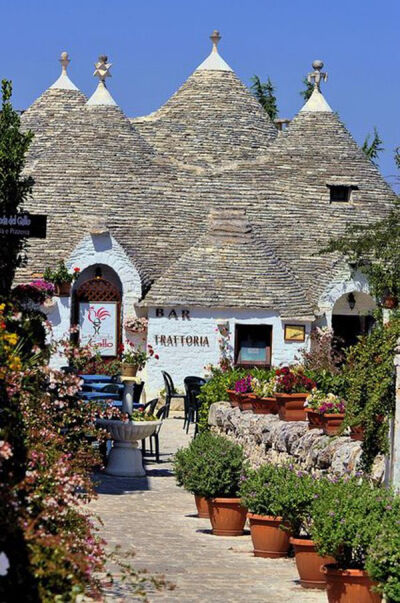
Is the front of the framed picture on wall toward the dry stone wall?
yes

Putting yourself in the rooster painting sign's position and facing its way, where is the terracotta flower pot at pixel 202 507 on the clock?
The terracotta flower pot is roughly at 12 o'clock from the rooster painting sign.

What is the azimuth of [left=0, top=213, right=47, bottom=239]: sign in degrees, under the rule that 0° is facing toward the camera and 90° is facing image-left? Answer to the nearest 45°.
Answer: approximately 0°

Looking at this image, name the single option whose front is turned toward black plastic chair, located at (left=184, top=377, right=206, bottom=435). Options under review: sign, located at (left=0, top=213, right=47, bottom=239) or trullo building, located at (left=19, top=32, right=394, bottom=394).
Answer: the trullo building

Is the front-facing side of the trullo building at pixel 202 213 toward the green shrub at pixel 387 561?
yes

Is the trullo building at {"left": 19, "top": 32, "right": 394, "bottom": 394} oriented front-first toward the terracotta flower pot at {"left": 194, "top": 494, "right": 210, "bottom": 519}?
yes

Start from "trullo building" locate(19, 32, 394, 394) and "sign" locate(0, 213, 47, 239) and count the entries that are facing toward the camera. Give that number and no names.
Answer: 2

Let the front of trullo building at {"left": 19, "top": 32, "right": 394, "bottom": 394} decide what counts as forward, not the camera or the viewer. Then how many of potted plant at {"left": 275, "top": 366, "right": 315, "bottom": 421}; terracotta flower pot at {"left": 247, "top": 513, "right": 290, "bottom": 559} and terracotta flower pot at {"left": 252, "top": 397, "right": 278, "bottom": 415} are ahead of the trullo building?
3

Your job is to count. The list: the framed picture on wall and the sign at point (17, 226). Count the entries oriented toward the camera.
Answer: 2

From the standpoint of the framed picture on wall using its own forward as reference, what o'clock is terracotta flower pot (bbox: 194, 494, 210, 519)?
The terracotta flower pot is roughly at 12 o'clock from the framed picture on wall.

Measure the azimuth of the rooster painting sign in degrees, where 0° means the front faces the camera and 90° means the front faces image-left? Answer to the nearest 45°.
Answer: approximately 0°
